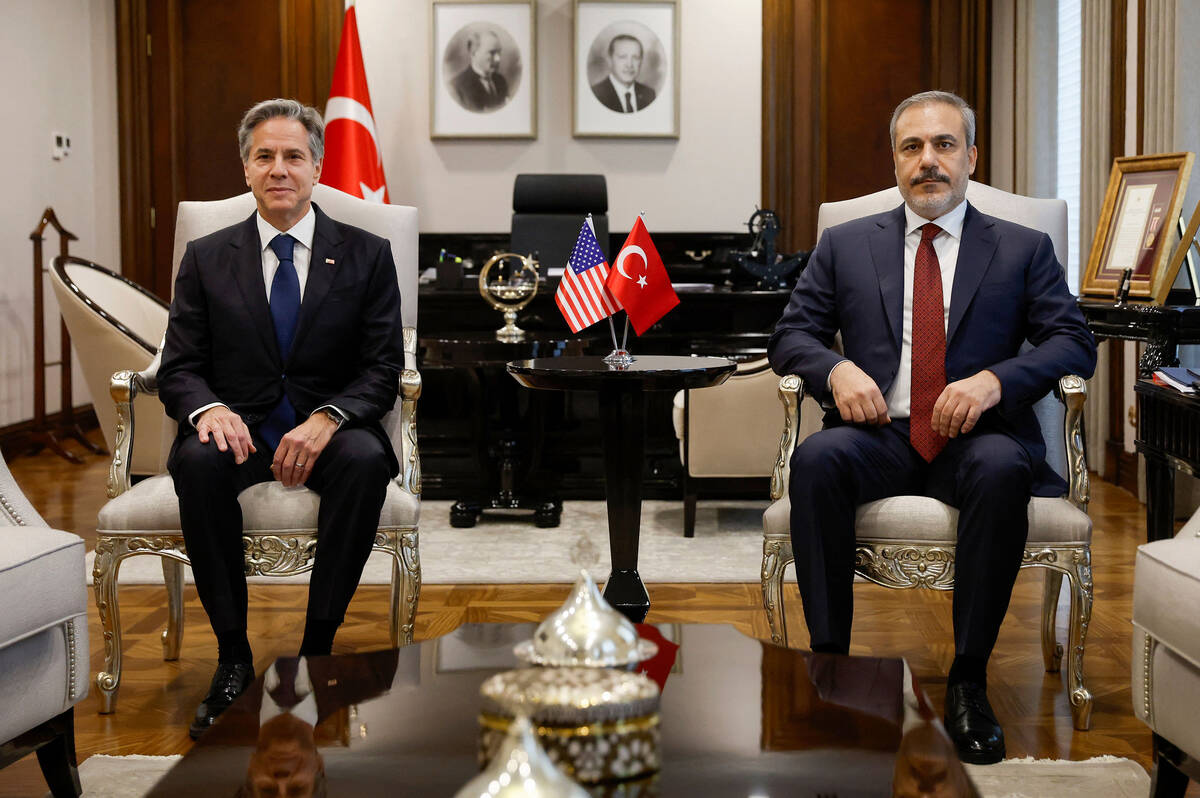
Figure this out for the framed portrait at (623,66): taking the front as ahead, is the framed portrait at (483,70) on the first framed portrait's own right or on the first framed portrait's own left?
on the first framed portrait's own right

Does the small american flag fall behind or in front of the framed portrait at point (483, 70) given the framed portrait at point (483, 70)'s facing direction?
in front

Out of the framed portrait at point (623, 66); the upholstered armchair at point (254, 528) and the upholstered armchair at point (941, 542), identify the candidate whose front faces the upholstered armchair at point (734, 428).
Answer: the framed portrait

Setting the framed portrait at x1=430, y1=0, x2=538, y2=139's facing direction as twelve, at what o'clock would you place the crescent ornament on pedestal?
The crescent ornament on pedestal is roughly at 12 o'clock from the framed portrait.

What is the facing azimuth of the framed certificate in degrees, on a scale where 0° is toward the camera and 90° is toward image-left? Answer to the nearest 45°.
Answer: approximately 45°

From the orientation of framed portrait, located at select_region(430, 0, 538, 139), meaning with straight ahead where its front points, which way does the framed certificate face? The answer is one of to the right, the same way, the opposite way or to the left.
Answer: to the right

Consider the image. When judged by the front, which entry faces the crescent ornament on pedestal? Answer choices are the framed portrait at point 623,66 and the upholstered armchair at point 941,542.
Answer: the framed portrait
